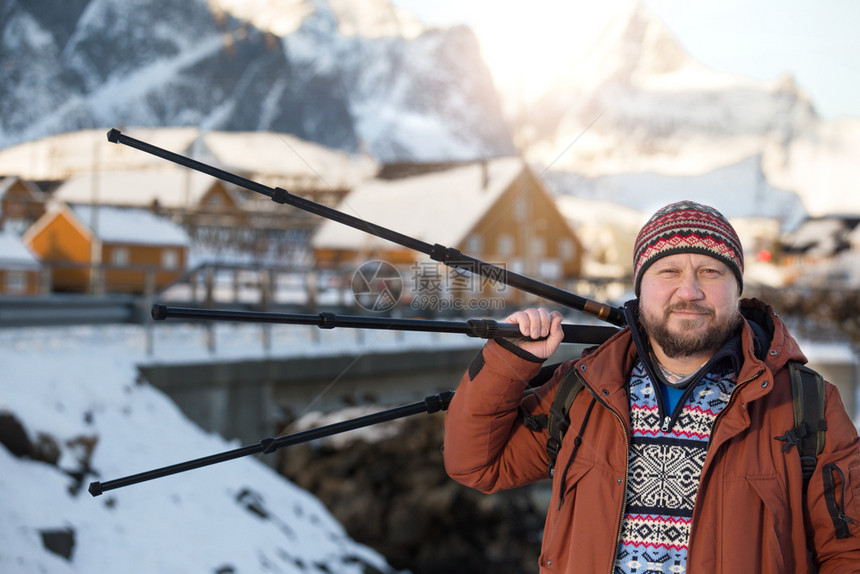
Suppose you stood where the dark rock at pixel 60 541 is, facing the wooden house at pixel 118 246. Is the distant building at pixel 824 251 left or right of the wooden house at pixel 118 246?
right

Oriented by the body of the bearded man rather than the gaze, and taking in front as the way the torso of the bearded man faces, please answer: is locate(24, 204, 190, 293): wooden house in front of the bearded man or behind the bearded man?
behind

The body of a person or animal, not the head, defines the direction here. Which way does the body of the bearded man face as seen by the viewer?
toward the camera

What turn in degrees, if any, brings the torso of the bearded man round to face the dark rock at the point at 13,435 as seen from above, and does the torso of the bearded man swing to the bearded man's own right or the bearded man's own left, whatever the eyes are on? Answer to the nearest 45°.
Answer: approximately 135° to the bearded man's own right

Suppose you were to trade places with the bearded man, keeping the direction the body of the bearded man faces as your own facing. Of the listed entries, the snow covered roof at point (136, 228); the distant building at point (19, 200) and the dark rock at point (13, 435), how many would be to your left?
0

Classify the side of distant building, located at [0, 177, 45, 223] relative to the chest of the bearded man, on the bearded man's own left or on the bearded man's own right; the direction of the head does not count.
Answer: on the bearded man's own right

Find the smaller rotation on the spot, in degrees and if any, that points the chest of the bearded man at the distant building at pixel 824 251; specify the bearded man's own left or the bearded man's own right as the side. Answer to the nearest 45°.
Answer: approximately 180°

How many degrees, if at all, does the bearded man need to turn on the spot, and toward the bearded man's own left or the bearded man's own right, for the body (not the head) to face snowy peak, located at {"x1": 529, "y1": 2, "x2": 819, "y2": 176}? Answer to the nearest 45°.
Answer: approximately 180°

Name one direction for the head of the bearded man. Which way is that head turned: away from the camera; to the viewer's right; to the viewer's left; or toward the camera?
toward the camera

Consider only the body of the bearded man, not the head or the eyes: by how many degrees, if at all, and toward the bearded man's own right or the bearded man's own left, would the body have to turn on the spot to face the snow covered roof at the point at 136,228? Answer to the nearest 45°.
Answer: approximately 135° to the bearded man's own right
